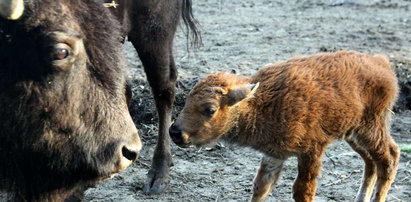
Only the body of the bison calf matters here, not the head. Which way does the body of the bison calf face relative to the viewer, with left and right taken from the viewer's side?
facing to the left of the viewer

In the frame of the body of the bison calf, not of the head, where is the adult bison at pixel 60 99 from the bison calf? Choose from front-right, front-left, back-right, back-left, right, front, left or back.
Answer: front-left
